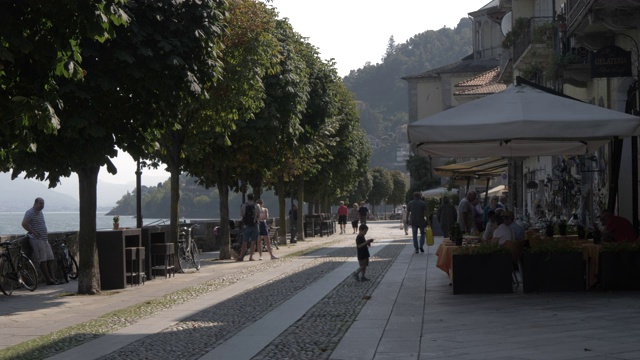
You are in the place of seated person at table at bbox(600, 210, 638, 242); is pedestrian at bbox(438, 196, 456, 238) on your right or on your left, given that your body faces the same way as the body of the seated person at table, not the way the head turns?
on your right

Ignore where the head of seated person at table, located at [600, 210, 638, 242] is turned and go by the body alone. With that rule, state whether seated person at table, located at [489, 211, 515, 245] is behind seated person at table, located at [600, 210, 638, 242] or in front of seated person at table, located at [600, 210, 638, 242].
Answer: in front

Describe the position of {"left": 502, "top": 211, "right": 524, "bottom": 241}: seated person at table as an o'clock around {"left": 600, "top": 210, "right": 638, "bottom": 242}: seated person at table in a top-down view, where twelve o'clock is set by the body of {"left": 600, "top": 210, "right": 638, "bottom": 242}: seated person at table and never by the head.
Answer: {"left": 502, "top": 211, "right": 524, "bottom": 241}: seated person at table is roughly at 11 o'clock from {"left": 600, "top": 210, "right": 638, "bottom": 242}: seated person at table.

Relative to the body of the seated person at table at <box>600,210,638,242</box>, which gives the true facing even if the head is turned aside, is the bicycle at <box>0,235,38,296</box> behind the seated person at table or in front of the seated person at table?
in front

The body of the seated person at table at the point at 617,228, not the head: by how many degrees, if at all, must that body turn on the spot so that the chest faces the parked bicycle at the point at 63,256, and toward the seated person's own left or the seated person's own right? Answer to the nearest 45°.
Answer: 0° — they already face it

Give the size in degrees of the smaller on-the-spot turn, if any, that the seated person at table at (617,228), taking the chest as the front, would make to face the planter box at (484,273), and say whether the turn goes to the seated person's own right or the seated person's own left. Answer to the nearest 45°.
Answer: approximately 45° to the seated person's own left

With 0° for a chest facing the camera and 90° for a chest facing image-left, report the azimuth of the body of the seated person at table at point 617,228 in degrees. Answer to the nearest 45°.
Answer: approximately 90°
